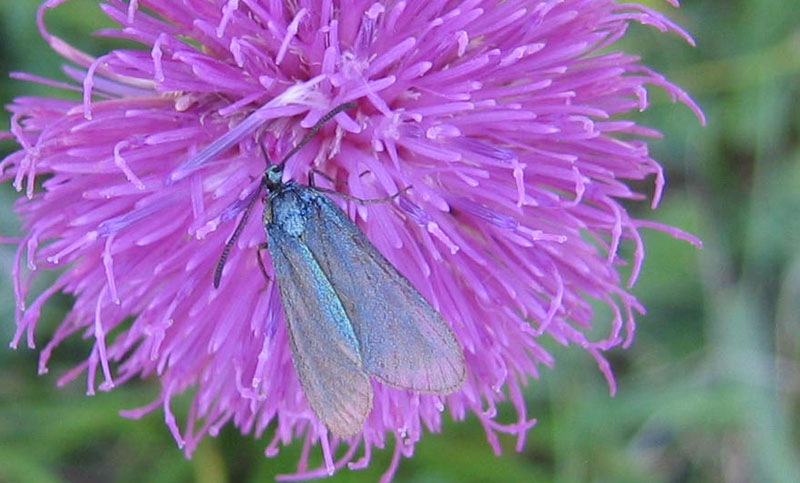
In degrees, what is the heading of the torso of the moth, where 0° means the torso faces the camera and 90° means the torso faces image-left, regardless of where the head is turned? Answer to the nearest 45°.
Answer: approximately 135°
